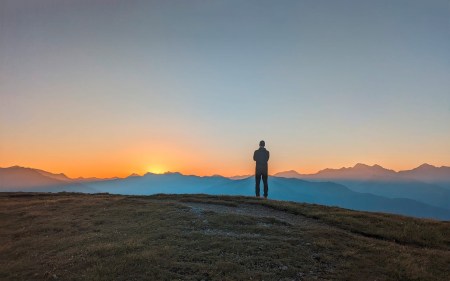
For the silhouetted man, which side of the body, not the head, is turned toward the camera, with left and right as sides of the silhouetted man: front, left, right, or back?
back
